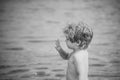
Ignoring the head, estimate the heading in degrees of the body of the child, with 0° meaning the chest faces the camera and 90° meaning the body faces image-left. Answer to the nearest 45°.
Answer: approximately 135°
